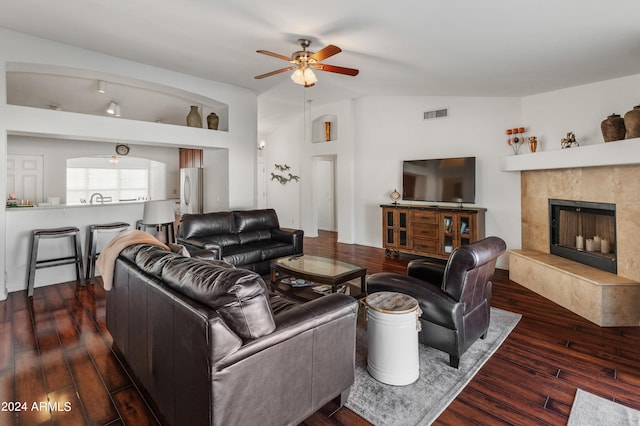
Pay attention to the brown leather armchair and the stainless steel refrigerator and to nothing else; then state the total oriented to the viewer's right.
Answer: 0

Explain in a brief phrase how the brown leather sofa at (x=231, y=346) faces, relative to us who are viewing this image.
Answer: facing away from the viewer and to the right of the viewer

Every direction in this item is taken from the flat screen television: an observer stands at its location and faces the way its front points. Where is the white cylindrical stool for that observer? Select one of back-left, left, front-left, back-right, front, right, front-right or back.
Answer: front-left

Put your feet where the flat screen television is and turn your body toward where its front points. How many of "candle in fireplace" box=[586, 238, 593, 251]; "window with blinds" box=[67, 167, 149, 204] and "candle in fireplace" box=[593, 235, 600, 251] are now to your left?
2

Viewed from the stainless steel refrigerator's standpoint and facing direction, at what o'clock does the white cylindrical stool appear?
The white cylindrical stool is roughly at 10 o'clock from the stainless steel refrigerator.

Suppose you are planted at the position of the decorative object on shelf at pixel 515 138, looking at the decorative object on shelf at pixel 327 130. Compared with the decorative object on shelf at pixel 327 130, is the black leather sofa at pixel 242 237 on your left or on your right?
left

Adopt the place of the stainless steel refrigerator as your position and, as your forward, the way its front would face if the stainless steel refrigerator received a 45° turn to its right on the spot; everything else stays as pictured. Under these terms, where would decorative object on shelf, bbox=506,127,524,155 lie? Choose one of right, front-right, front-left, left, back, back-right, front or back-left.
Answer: back-left

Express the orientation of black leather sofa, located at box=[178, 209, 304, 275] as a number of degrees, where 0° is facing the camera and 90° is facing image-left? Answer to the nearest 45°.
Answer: approximately 315°

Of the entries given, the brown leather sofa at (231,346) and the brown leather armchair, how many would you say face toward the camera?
0

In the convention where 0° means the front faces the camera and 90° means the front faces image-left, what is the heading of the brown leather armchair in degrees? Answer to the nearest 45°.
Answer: approximately 135°

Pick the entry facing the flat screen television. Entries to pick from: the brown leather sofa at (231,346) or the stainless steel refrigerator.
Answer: the brown leather sofa

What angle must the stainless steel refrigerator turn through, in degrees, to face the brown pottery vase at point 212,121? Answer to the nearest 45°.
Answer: approximately 45° to its left

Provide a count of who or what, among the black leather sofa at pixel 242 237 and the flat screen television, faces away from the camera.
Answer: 0
